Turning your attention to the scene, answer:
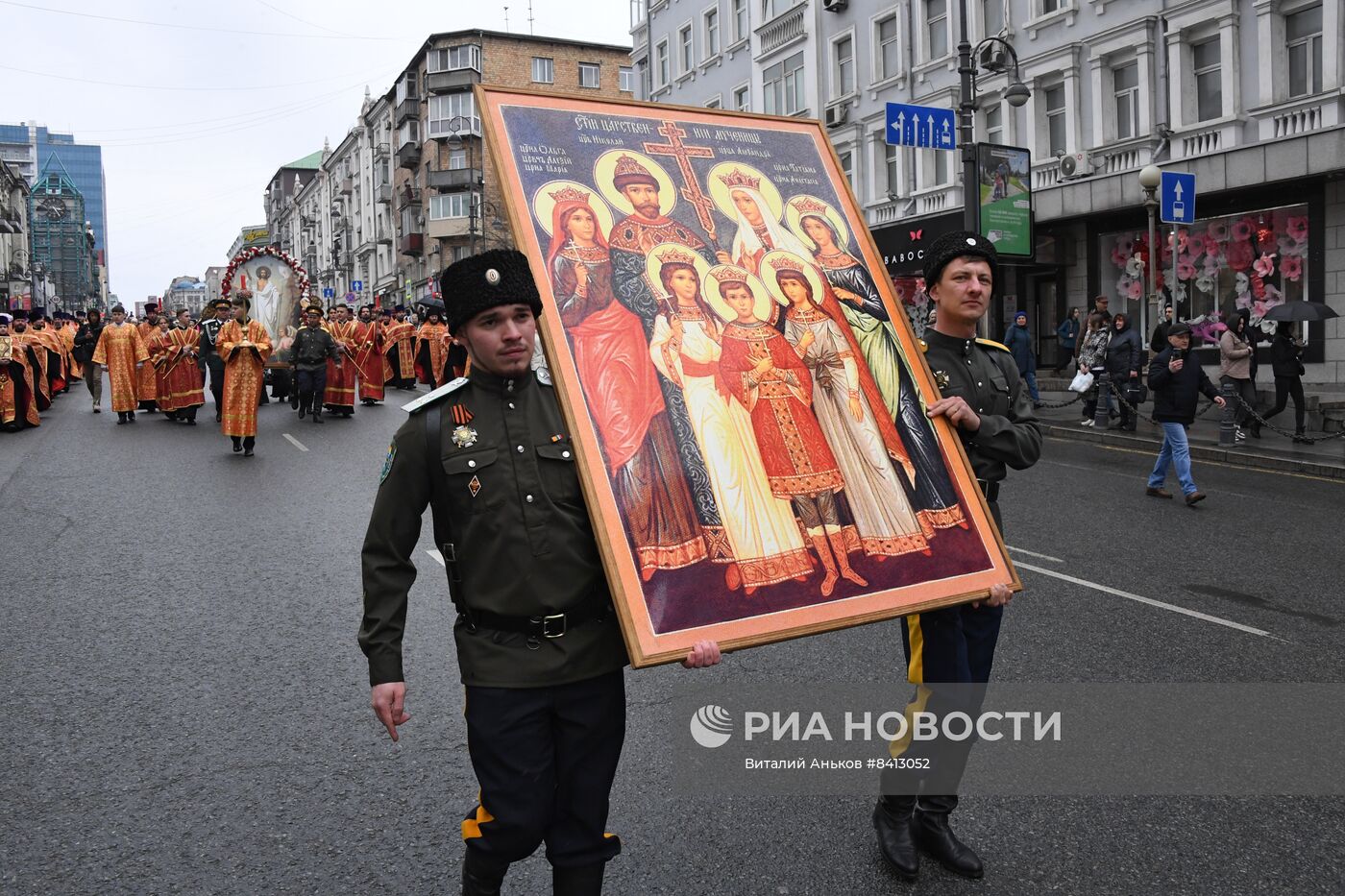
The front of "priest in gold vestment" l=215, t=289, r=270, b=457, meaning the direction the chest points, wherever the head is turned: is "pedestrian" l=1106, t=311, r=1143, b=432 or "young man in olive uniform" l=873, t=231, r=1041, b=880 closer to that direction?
the young man in olive uniform

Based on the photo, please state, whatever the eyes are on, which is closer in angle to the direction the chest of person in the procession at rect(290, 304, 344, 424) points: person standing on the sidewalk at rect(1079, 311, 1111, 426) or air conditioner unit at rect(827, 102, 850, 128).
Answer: the person standing on the sidewalk

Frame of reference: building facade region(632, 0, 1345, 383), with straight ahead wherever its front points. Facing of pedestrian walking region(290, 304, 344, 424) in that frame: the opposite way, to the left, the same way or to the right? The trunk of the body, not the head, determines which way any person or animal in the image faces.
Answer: to the left

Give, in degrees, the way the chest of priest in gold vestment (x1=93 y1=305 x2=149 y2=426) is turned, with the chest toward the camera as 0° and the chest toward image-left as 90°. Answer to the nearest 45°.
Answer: approximately 0°
